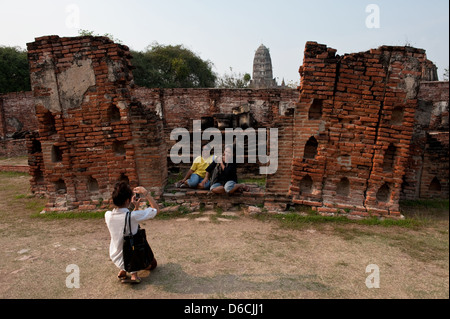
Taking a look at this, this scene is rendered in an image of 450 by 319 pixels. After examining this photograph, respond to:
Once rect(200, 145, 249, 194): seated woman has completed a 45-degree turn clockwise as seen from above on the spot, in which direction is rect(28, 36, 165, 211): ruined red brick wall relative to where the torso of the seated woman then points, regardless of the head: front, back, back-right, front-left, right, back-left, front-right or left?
front-right

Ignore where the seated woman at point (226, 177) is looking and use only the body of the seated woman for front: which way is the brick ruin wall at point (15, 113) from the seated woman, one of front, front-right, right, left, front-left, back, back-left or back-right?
back-right

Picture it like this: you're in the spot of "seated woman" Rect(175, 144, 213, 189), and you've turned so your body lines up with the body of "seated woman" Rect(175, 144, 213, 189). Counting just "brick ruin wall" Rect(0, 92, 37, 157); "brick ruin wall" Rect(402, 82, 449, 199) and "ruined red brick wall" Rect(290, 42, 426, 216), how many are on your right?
1

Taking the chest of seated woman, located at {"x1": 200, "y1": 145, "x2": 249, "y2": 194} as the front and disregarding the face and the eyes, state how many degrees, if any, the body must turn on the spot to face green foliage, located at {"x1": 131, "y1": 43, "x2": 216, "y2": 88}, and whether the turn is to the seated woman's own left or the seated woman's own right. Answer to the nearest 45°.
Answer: approximately 180°

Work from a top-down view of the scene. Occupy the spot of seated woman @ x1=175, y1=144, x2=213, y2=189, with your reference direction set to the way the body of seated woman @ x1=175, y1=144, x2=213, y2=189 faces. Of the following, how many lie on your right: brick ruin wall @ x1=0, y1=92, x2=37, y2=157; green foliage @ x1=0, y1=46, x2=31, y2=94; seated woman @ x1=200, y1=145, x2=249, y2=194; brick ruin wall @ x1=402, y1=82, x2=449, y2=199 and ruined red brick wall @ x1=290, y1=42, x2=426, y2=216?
2

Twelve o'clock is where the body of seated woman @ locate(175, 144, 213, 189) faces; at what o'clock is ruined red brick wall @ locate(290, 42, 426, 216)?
The ruined red brick wall is roughly at 8 o'clock from the seated woman.

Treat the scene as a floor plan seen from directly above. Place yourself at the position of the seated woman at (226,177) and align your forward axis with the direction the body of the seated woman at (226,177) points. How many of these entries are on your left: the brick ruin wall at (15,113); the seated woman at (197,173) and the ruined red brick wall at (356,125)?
1

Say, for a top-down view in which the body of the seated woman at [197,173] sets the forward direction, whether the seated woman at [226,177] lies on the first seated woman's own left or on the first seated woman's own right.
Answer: on the first seated woman's own left

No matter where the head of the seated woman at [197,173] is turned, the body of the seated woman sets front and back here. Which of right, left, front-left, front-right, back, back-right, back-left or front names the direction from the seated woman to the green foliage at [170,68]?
back-right

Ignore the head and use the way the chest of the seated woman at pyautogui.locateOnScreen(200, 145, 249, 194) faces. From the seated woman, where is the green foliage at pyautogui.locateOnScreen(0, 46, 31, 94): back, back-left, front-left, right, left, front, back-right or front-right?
back-right

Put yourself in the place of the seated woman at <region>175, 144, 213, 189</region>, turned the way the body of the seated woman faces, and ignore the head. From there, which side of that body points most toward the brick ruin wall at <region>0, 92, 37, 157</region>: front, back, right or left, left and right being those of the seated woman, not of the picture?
right

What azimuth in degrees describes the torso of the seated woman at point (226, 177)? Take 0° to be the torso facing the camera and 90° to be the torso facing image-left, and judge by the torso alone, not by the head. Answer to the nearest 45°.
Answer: approximately 0°

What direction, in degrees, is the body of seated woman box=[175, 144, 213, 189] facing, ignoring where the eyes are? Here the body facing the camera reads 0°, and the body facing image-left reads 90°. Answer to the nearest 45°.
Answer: approximately 45°
